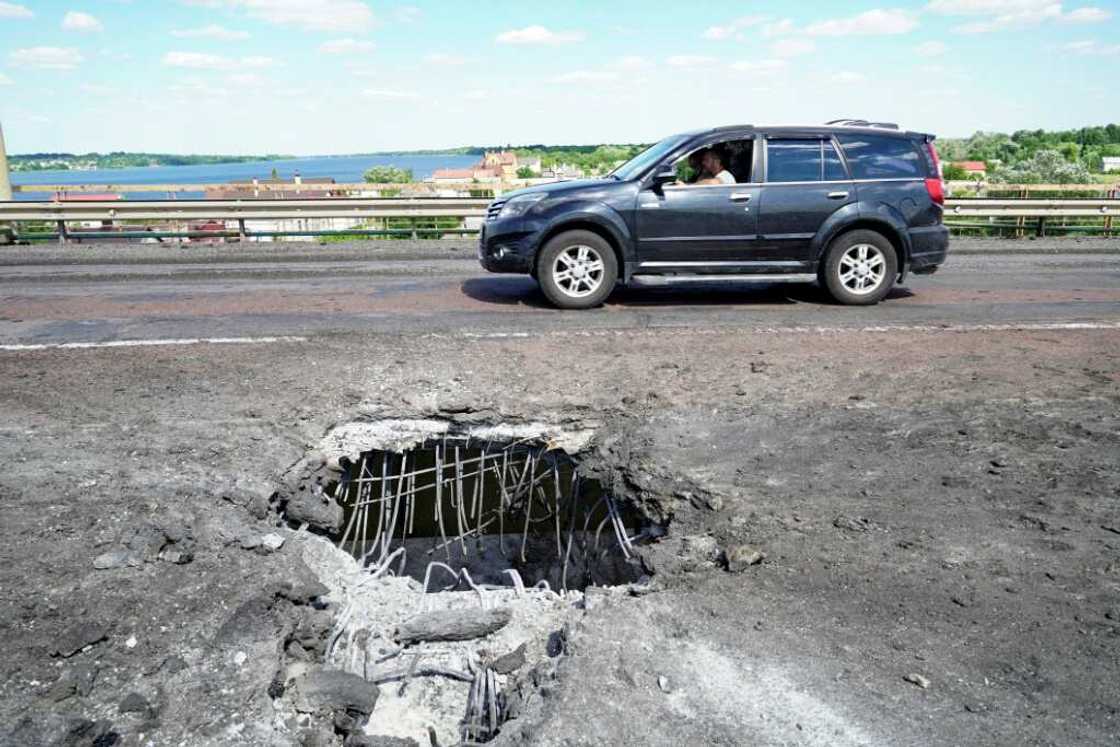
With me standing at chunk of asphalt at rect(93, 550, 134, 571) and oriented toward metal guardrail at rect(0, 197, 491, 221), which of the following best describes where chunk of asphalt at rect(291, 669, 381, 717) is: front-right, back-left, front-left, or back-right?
back-right

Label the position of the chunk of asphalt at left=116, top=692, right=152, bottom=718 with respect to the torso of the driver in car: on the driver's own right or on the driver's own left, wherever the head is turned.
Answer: on the driver's own left

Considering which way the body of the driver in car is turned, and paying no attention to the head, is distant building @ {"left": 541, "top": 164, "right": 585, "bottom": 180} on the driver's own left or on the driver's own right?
on the driver's own right

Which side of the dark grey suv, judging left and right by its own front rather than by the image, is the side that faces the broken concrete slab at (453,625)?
left

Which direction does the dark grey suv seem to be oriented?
to the viewer's left

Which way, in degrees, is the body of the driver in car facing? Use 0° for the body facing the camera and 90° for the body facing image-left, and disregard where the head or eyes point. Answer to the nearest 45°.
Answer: approximately 90°

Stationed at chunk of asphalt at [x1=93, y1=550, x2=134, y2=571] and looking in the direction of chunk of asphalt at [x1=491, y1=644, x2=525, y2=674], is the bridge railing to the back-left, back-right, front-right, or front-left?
back-left
